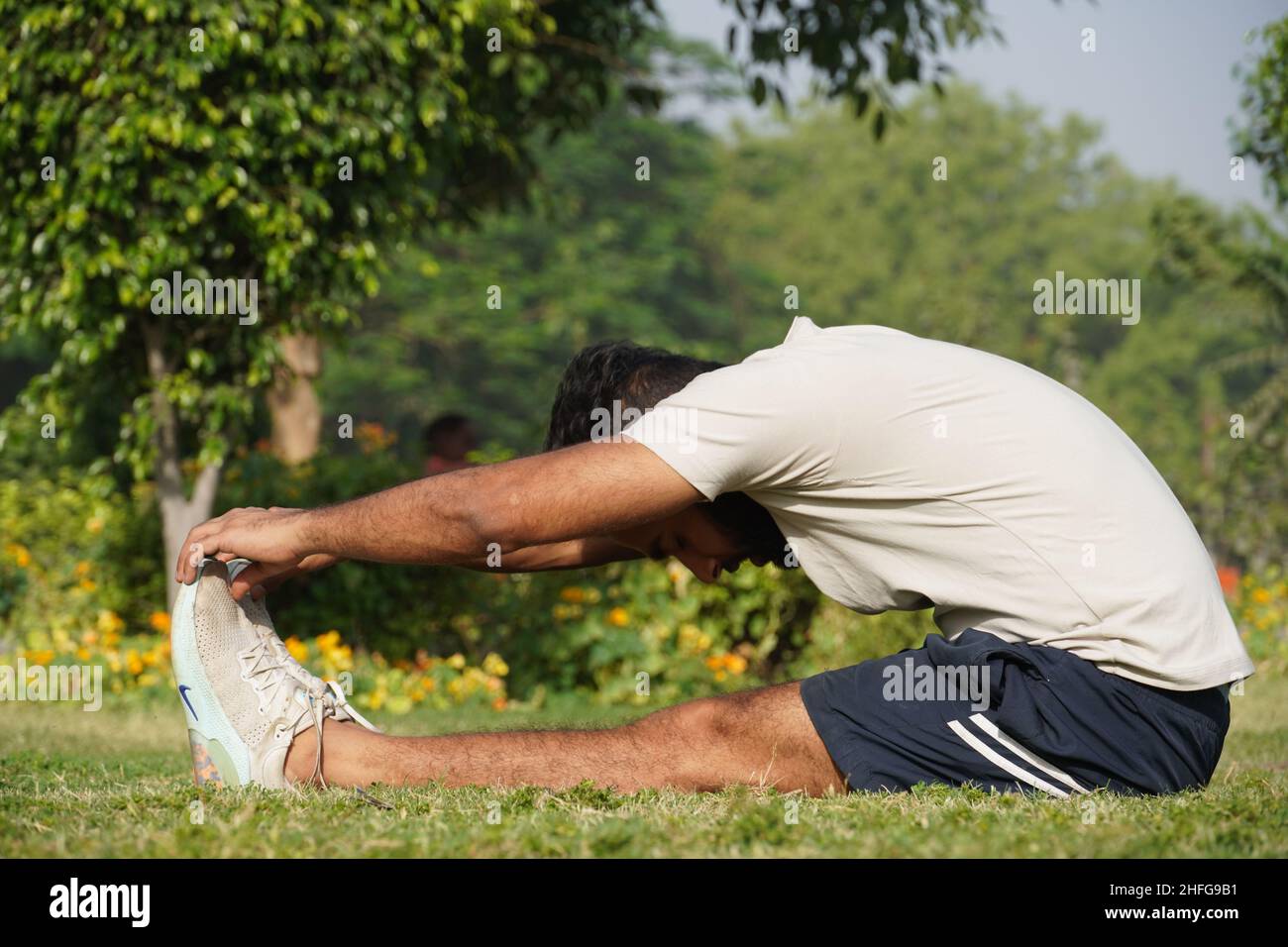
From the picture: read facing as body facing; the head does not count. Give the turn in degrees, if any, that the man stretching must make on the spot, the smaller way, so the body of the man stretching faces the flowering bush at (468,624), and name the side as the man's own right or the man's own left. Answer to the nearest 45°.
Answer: approximately 90° to the man's own right

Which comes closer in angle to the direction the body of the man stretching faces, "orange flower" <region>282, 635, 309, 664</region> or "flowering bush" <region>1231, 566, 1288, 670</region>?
the orange flower

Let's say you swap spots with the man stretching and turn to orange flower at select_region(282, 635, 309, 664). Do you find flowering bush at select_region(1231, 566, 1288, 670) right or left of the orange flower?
right

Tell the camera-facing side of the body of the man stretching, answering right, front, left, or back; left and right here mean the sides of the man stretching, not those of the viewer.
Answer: left

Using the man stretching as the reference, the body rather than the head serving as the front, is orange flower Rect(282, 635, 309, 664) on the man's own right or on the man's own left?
on the man's own right

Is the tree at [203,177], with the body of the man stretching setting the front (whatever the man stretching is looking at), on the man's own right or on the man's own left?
on the man's own right

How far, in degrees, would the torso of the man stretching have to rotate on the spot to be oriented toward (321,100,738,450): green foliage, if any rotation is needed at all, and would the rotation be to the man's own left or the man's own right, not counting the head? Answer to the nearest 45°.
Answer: approximately 90° to the man's own right

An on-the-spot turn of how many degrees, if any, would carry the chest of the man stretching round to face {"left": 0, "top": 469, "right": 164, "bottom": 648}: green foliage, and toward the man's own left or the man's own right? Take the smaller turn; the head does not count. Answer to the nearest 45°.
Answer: approximately 45° to the man's own right
